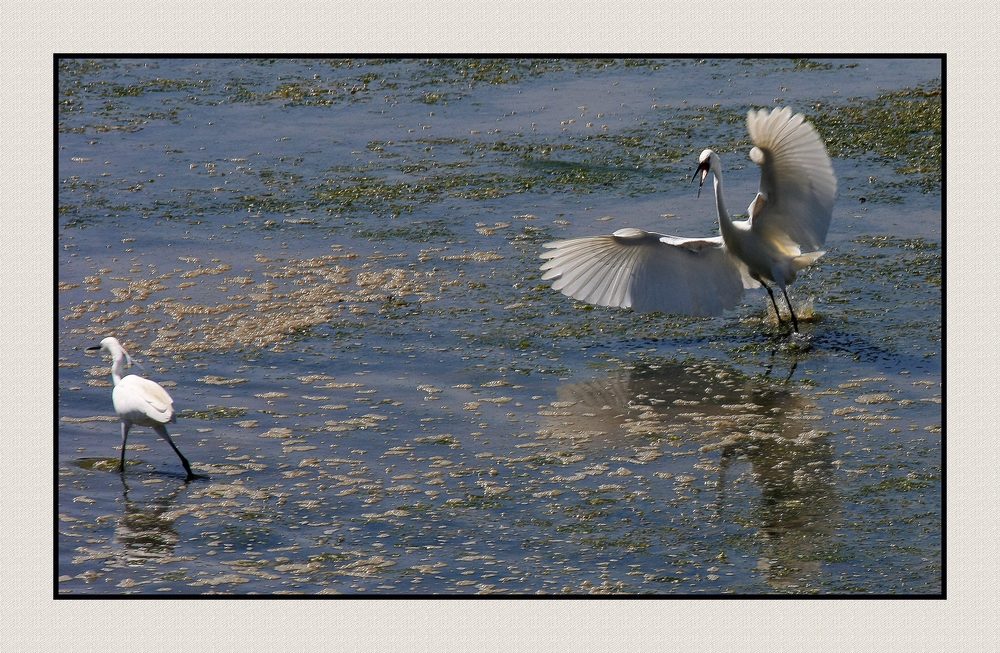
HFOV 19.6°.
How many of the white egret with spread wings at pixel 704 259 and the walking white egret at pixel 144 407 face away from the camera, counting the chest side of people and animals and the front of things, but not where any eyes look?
0

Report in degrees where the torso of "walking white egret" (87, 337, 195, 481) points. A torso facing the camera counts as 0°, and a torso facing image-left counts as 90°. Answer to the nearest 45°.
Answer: approximately 90°

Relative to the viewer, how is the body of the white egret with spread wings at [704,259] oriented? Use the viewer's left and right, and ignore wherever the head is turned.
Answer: facing the viewer and to the left of the viewer

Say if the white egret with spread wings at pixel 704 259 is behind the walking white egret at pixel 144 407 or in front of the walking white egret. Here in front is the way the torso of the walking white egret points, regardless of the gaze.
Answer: behind

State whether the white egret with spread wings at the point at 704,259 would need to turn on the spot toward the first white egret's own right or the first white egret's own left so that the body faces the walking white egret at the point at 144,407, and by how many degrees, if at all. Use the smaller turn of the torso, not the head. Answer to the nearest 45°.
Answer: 0° — it already faces it
